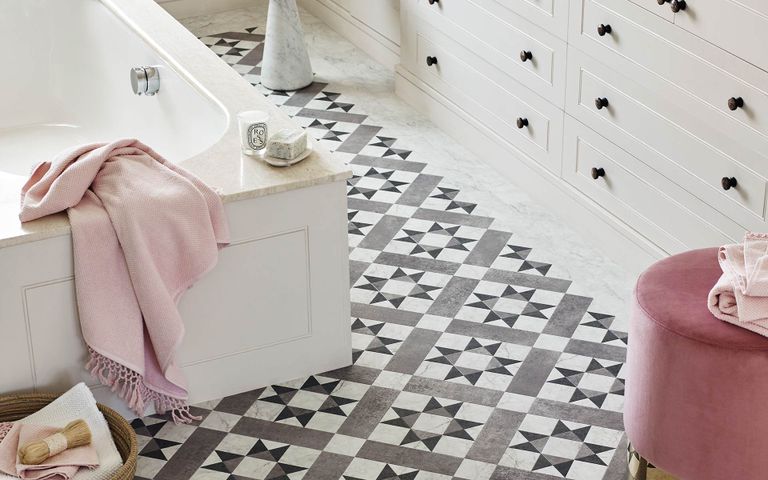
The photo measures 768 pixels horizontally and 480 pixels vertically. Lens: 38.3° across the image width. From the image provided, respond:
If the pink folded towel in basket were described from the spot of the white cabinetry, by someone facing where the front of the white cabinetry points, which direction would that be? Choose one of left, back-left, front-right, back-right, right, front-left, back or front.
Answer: front

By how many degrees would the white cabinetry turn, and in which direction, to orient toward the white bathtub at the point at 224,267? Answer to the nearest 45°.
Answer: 0° — it already faces it

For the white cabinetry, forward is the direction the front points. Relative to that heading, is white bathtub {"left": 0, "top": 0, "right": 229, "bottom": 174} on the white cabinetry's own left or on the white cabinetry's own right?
on the white cabinetry's own right

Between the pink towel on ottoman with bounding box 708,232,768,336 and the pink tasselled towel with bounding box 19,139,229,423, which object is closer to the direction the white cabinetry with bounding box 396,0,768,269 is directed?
the pink tasselled towel

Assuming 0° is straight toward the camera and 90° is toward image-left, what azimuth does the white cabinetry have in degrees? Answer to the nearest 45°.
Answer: approximately 45°

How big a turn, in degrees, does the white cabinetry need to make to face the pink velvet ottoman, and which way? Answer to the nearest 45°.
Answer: approximately 45° to its left

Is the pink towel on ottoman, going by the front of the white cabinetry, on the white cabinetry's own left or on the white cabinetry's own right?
on the white cabinetry's own left

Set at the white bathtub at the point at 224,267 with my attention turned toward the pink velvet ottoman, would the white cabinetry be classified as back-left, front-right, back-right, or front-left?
front-left

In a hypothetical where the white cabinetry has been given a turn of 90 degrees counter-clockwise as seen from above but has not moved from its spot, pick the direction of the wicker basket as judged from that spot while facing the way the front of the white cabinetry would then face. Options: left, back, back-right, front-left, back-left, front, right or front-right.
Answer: right

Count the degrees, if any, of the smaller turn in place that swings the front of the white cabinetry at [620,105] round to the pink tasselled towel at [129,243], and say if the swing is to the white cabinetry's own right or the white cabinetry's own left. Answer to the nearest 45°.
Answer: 0° — it already faces it

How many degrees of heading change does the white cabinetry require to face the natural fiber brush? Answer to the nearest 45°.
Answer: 0° — it already faces it
